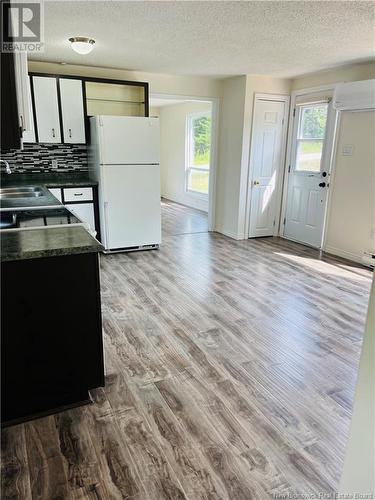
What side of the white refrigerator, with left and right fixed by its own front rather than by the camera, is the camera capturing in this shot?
front

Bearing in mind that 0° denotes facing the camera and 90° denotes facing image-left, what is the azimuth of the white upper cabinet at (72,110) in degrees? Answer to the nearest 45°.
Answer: approximately 0°

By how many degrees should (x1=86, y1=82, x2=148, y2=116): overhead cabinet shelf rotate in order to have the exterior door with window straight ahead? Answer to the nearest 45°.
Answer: approximately 90° to its left

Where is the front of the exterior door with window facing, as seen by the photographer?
facing the viewer and to the left of the viewer

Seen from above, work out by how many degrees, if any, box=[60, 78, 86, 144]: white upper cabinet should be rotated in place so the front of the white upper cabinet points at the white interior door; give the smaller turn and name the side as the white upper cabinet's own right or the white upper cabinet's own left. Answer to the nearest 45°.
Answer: approximately 90° to the white upper cabinet's own left
